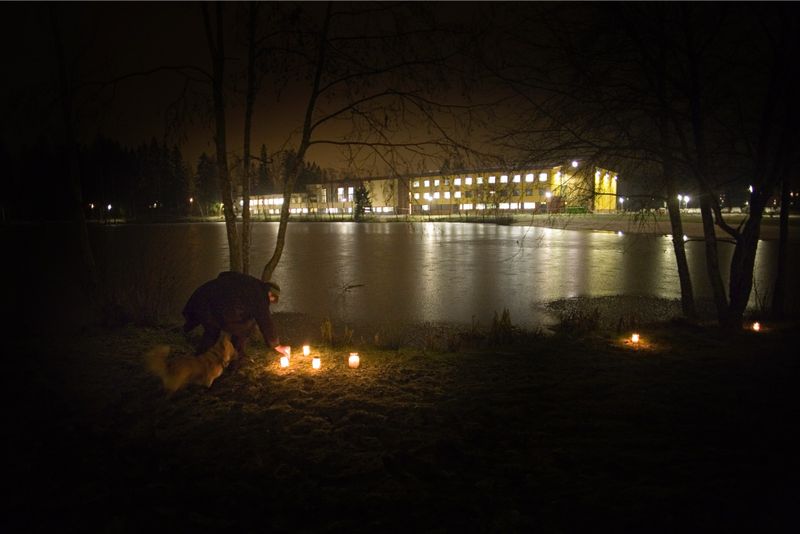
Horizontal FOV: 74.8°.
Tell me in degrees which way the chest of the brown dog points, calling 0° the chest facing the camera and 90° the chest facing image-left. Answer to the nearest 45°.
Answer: approximately 270°

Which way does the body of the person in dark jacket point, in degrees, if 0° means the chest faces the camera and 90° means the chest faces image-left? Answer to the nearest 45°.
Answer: approximately 270°

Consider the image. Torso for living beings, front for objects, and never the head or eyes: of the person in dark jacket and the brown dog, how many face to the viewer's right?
2

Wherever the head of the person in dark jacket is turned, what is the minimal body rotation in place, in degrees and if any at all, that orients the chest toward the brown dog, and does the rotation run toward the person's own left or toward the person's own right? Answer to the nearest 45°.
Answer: approximately 135° to the person's own right

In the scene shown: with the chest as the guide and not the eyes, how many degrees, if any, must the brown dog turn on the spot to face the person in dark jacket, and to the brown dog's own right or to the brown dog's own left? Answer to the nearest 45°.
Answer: approximately 45° to the brown dog's own left
